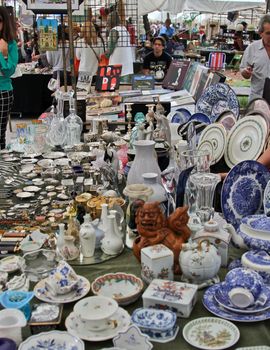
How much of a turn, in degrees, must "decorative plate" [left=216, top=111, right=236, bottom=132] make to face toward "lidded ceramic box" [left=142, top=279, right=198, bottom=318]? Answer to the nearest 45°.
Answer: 0° — it already faces it

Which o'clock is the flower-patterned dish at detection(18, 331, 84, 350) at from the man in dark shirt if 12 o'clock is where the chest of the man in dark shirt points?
The flower-patterned dish is roughly at 12 o'clock from the man in dark shirt.

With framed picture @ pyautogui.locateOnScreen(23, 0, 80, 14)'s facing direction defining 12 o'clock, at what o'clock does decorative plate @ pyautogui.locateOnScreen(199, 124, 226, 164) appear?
The decorative plate is roughly at 11 o'clock from the framed picture.

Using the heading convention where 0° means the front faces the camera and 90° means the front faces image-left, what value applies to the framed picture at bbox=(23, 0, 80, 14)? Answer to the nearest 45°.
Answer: approximately 0°

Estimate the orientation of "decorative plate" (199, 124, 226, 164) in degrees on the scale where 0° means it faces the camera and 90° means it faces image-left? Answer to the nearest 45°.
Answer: approximately 45°

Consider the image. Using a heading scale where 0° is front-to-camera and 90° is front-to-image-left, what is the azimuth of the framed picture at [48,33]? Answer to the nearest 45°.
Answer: approximately 0°

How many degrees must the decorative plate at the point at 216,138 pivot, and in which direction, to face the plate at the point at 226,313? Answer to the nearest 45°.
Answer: approximately 45° to its left

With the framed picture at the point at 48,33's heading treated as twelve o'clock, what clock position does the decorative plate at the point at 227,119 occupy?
The decorative plate is roughly at 11 o'clock from the framed picture.

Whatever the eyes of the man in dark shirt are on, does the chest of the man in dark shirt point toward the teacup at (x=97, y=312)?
yes
